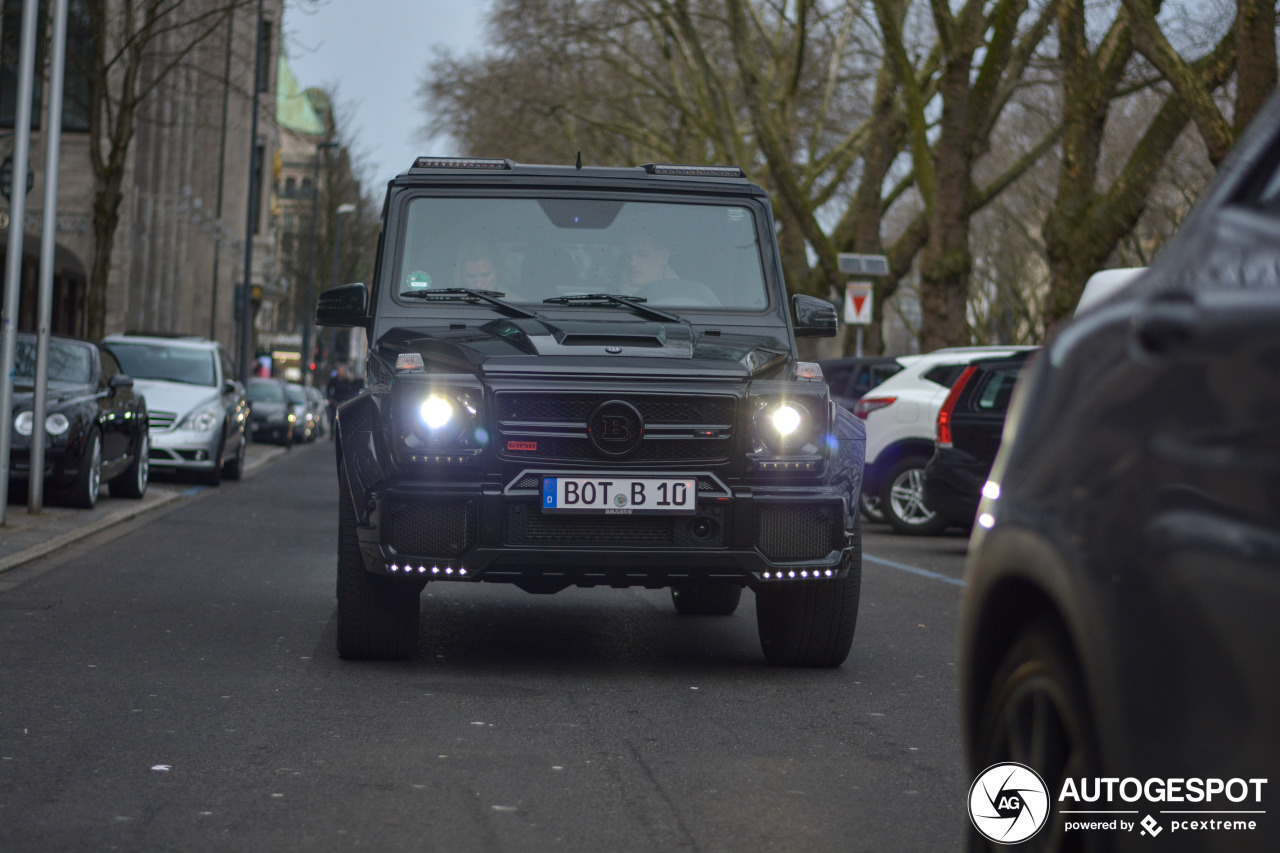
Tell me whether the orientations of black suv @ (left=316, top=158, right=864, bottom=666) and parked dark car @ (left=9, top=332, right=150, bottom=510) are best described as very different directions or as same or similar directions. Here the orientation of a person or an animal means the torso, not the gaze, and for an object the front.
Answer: same or similar directions

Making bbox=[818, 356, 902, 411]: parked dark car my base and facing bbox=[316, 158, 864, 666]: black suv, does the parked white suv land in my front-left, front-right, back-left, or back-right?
front-left

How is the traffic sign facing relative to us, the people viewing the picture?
facing the viewer

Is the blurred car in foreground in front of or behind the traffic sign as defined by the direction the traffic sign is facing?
in front

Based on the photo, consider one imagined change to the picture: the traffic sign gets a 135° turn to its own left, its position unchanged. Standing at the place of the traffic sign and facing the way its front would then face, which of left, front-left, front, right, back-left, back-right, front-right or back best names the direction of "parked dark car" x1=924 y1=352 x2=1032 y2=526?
back-right

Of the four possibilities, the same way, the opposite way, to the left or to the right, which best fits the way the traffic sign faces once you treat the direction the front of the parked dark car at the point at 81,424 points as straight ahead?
the same way

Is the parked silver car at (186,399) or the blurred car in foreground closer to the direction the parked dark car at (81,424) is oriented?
the blurred car in foreground

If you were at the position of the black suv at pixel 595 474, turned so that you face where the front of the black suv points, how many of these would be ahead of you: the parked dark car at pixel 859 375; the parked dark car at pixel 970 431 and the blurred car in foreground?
1

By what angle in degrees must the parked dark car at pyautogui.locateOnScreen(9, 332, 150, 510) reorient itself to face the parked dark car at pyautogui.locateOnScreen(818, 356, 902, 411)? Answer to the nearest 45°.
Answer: approximately 135° to its left

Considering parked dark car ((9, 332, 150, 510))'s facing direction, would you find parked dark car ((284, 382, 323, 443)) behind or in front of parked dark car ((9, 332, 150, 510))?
behind

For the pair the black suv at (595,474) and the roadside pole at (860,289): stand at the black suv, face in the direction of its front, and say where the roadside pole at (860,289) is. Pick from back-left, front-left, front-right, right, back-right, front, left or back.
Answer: back

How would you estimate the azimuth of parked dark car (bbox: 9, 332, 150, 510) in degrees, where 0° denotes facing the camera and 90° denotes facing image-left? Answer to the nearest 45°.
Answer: approximately 45°

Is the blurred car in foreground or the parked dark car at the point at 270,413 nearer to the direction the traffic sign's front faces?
the blurred car in foreground

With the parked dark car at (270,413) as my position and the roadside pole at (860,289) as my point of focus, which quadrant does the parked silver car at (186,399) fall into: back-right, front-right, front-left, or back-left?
front-right

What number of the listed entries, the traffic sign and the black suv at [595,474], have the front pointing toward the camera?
2

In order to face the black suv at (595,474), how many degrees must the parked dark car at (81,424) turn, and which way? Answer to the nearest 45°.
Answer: approximately 45° to its left

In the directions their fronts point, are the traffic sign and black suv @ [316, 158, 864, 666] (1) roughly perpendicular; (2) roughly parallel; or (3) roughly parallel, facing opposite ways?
roughly parallel
